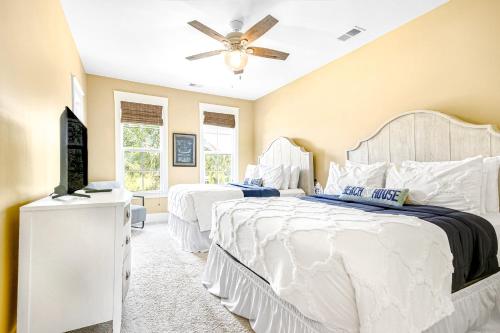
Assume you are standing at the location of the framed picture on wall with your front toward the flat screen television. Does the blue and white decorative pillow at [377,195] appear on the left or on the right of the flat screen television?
left

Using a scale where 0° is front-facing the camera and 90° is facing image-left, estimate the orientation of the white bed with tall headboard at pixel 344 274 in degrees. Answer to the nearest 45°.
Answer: approximately 45°

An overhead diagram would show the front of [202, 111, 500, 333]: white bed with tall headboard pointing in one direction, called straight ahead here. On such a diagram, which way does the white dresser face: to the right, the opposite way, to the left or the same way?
the opposite way

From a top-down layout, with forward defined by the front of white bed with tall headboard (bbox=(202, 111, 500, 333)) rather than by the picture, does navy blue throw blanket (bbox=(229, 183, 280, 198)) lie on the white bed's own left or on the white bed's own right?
on the white bed's own right

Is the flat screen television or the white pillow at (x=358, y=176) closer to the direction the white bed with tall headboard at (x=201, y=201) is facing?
the flat screen television

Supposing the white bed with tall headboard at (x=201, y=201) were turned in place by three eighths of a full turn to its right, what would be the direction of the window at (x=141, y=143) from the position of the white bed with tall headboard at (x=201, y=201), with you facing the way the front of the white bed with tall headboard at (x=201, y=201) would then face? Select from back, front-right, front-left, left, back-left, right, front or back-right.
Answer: front-left

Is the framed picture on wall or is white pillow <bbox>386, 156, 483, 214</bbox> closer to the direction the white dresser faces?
the white pillow

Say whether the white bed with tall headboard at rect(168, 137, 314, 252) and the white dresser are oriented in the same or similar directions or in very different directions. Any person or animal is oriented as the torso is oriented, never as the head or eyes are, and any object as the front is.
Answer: very different directions

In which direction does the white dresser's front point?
to the viewer's right

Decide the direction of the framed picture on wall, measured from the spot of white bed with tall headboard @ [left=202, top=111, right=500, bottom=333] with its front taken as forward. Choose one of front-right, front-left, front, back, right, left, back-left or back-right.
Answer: right

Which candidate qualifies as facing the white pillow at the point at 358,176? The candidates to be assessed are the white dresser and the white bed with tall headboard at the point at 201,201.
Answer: the white dresser

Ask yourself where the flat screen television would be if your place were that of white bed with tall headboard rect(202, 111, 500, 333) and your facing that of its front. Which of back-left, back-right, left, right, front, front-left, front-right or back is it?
front-right

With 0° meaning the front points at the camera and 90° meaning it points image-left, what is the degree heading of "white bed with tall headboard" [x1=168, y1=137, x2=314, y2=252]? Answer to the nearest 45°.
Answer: approximately 45°

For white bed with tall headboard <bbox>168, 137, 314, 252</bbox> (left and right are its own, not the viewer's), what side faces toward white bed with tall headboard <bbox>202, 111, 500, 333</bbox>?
left

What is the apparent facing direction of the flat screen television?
to the viewer's right
